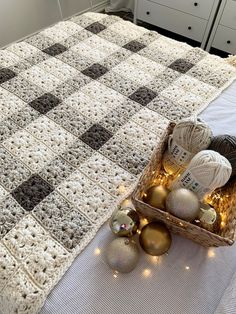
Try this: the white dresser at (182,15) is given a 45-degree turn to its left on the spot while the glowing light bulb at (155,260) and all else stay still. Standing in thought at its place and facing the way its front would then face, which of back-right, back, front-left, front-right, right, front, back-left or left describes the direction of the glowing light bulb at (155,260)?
front

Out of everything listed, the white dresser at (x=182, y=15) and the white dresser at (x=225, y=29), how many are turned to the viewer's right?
0

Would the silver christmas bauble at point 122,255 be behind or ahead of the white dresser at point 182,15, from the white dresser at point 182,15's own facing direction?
ahead

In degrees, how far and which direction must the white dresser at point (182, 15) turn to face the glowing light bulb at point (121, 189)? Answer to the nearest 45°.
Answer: approximately 45° to its left

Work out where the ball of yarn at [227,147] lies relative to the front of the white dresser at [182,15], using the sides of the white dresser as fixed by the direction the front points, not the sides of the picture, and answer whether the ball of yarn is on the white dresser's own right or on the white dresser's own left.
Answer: on the white dresser's own left

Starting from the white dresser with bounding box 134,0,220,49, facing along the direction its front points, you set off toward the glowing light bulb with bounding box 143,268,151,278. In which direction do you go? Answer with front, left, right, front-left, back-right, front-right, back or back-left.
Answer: front-left

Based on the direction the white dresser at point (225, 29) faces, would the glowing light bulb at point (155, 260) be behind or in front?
in front

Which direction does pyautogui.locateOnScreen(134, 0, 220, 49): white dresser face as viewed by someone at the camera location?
facing the viewer and to the left of the viewer

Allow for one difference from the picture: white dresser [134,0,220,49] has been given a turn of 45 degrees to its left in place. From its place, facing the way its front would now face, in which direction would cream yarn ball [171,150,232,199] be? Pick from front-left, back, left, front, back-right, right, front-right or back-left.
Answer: front
